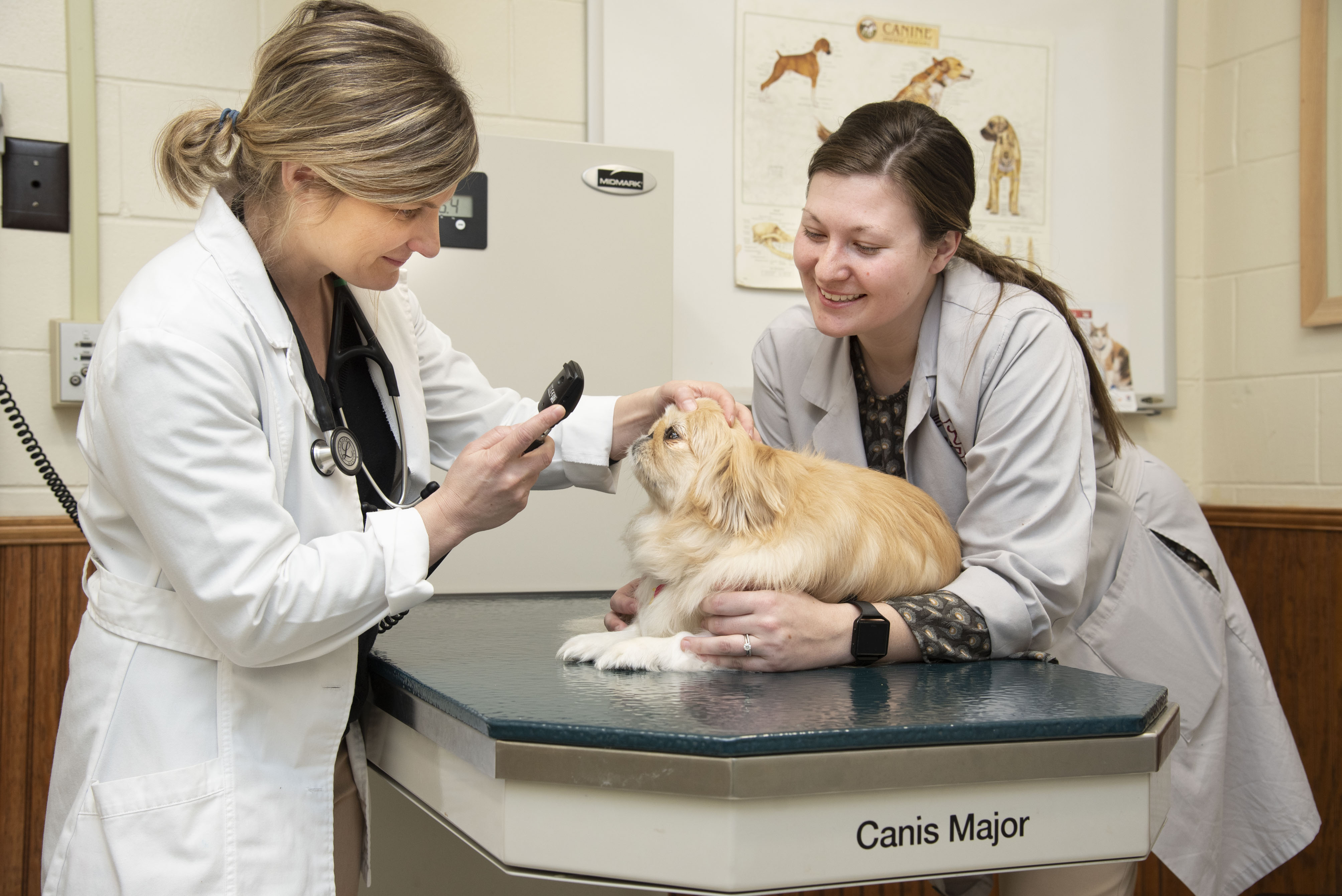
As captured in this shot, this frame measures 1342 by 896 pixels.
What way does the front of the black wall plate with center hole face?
toward the camera

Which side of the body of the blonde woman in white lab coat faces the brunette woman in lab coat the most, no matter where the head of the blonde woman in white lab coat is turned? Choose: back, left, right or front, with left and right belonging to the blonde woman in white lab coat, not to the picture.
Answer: front

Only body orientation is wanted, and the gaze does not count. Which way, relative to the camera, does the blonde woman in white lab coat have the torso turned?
to the viewer's right

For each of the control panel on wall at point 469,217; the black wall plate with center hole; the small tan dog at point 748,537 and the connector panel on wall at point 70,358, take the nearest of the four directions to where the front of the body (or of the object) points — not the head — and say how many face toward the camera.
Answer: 3

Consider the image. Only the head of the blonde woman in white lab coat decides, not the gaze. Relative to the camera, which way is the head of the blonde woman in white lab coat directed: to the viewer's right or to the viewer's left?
to the viewer's right

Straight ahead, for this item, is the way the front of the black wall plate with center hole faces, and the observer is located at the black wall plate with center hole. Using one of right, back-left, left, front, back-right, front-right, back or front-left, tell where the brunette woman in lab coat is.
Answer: front-left

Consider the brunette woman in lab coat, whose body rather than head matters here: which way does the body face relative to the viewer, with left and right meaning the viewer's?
facing the viewer and to the left of the viewer

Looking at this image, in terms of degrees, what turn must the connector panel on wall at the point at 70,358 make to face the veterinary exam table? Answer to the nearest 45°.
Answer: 0° — it already faces it

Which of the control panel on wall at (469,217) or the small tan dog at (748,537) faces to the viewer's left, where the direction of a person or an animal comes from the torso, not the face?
the small tan dog

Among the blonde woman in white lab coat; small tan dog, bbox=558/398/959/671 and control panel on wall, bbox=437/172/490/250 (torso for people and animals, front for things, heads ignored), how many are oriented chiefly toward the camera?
1

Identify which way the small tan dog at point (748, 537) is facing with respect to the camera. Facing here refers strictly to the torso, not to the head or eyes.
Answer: to the viewer's left

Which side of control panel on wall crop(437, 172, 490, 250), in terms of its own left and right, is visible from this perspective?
front

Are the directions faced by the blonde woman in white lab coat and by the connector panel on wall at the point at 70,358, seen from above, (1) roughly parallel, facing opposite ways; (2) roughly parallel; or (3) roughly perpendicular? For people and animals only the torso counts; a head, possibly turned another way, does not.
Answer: roughly perpendicular
